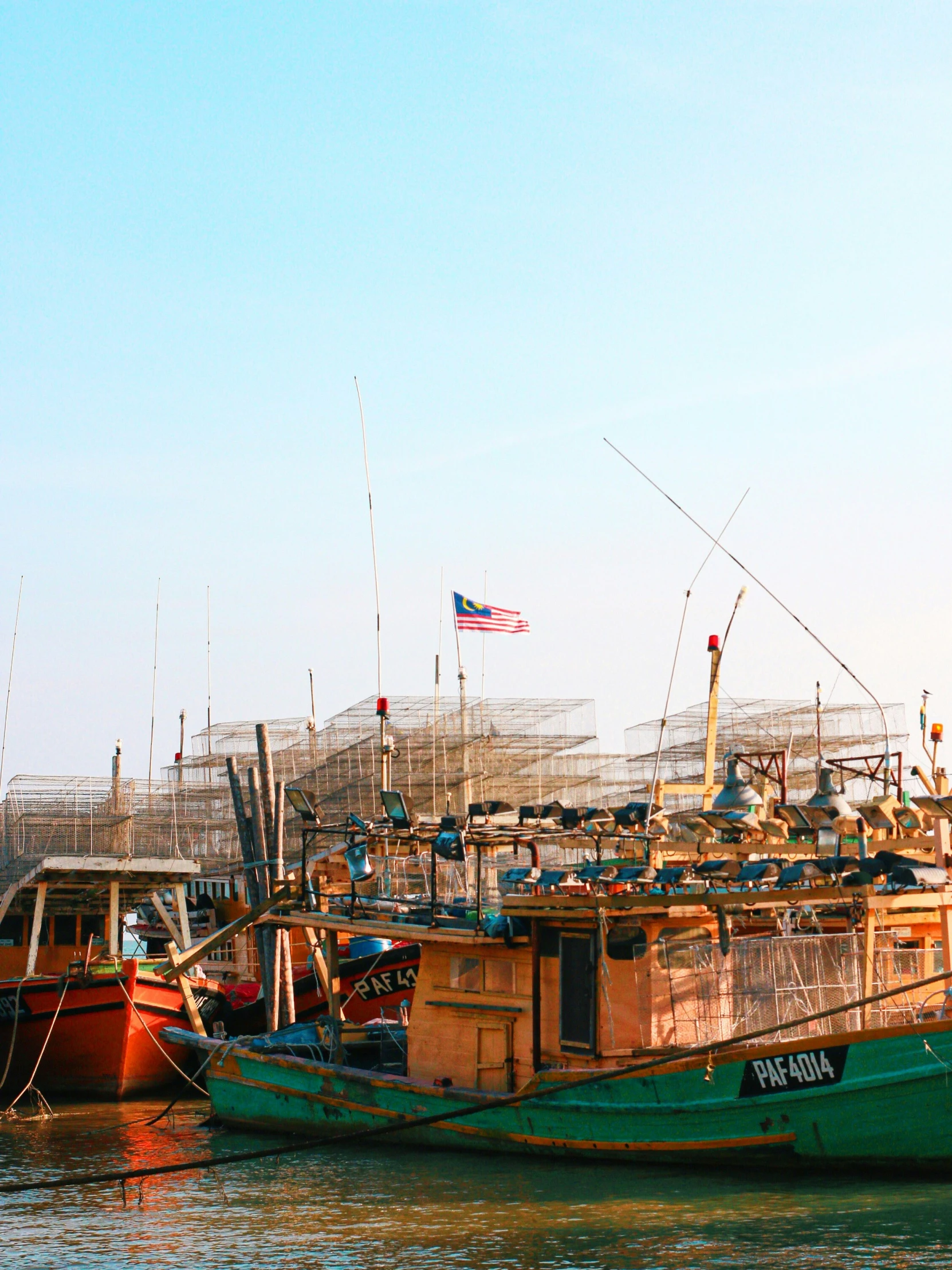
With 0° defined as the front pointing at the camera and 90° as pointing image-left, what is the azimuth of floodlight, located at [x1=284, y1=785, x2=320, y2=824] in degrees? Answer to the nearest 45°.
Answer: approximately 45°

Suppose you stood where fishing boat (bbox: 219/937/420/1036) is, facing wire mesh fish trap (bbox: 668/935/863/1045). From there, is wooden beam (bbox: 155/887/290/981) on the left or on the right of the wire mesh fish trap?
right

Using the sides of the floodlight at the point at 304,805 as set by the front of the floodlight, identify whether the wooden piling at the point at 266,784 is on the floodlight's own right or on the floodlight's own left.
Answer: on the floodlight's own right

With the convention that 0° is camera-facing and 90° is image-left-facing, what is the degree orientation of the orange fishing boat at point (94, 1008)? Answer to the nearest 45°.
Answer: approximately 315°

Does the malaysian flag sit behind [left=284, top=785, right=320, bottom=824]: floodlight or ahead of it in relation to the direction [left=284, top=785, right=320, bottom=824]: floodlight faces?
behind
